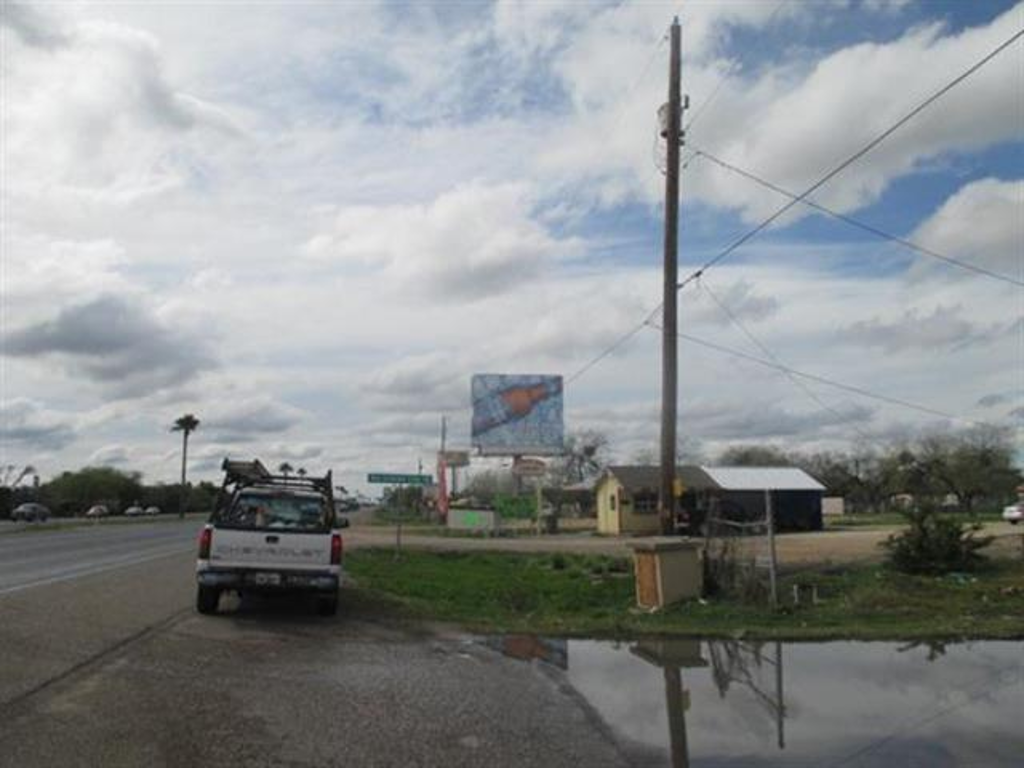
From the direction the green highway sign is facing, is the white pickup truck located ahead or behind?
ahead

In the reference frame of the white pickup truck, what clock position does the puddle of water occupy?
The puddle of water is roughly at 5 o'clock from the white pickup truck.

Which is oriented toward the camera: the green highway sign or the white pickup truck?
the green highway sign

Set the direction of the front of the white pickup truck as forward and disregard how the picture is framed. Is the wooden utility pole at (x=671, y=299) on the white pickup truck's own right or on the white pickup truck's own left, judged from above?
on the white pickup truck's own right

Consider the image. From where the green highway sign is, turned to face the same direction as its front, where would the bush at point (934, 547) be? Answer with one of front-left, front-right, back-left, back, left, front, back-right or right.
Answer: front-left

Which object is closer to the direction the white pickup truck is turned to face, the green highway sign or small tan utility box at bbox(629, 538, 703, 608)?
the green highway sign

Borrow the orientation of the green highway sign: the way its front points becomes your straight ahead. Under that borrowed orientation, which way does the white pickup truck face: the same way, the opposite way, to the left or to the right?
the opposite way

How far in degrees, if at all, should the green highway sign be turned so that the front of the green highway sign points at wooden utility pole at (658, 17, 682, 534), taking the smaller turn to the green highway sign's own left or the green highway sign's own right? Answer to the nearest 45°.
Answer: approximately 45° to the green highway sign's own left

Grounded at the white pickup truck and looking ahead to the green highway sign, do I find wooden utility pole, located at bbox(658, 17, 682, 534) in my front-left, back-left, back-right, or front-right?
front-right

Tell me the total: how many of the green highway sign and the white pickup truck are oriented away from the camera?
1

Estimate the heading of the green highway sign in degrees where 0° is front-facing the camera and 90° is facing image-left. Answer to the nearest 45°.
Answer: approximately 0°

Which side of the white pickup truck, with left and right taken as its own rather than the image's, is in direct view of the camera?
back

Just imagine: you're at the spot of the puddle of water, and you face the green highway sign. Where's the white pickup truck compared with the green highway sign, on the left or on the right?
left

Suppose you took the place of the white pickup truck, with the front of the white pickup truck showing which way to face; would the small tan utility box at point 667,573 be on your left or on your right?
on your right

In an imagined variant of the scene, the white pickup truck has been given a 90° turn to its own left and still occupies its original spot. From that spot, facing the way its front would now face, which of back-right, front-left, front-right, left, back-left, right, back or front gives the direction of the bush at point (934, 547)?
back

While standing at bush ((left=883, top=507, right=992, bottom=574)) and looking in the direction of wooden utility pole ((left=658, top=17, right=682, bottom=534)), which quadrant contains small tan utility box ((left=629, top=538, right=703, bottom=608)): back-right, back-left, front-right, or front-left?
front-left

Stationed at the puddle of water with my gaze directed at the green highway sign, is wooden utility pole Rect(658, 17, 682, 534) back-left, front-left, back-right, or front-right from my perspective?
front-right
